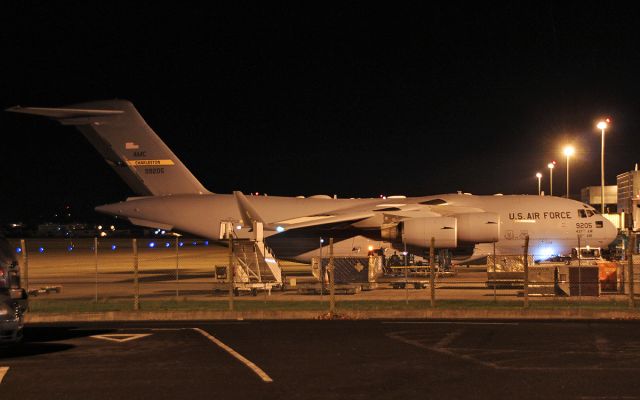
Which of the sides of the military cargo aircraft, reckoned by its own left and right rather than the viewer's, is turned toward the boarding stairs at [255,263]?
right

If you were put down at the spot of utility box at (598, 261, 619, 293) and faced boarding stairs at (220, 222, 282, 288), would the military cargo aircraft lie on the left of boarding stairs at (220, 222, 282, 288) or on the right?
right

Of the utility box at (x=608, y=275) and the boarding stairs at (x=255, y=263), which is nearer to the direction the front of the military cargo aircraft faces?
the utility box

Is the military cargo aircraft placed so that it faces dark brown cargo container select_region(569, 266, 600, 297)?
no

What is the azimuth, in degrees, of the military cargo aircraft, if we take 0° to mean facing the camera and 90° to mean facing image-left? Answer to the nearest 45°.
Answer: approximately 270°

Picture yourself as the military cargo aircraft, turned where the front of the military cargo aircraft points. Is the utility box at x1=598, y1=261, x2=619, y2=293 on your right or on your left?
on your right

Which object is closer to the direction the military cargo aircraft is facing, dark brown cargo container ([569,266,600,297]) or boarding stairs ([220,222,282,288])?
the dark brown cargo container

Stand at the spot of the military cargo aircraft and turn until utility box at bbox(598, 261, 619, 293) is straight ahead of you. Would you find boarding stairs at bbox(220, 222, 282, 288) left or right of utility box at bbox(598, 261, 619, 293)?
right
